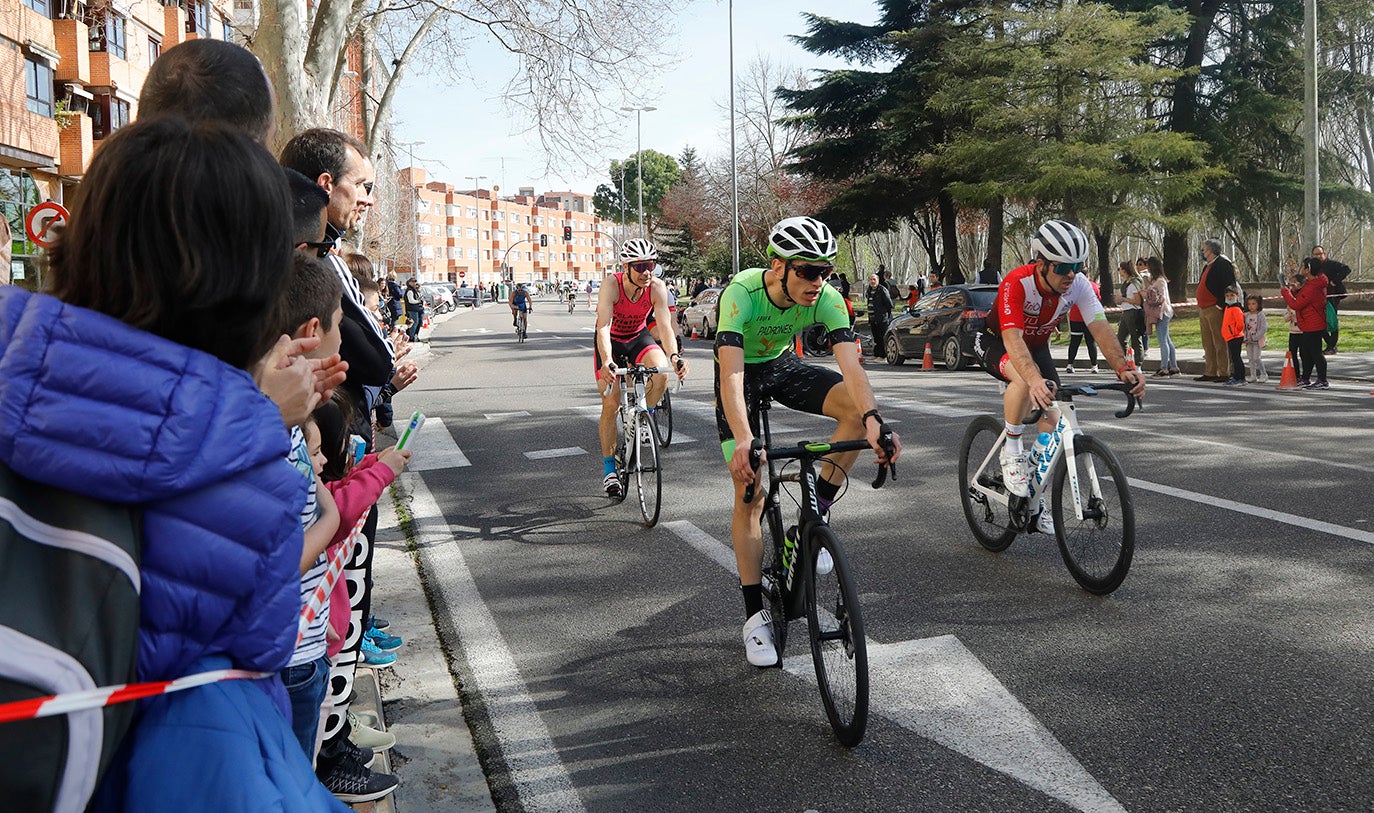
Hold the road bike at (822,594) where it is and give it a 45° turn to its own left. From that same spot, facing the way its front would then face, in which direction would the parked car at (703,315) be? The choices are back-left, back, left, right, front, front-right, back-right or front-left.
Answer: back-left

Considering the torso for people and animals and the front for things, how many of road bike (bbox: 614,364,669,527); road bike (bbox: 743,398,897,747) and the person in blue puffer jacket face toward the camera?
2

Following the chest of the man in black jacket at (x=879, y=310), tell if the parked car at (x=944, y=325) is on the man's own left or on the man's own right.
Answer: on the man's own left

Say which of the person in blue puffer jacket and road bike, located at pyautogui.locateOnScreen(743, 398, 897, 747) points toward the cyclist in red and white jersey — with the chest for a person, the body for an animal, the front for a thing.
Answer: the person in blue puffer jacket

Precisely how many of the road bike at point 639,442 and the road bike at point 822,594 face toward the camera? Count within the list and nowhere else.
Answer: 2

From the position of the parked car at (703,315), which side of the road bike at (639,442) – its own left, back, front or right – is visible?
back

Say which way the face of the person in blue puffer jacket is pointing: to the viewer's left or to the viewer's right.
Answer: to the viewer's right

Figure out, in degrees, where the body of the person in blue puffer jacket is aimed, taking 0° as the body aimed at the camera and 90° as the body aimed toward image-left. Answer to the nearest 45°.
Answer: approximately 225°

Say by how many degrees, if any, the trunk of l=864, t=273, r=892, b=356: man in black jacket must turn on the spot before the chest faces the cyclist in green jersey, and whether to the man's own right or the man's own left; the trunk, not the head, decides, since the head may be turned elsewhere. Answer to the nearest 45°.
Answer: approximately 45° to the man's own left

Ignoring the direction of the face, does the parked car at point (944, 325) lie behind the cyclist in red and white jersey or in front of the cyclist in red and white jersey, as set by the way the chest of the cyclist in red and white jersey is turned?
behind
